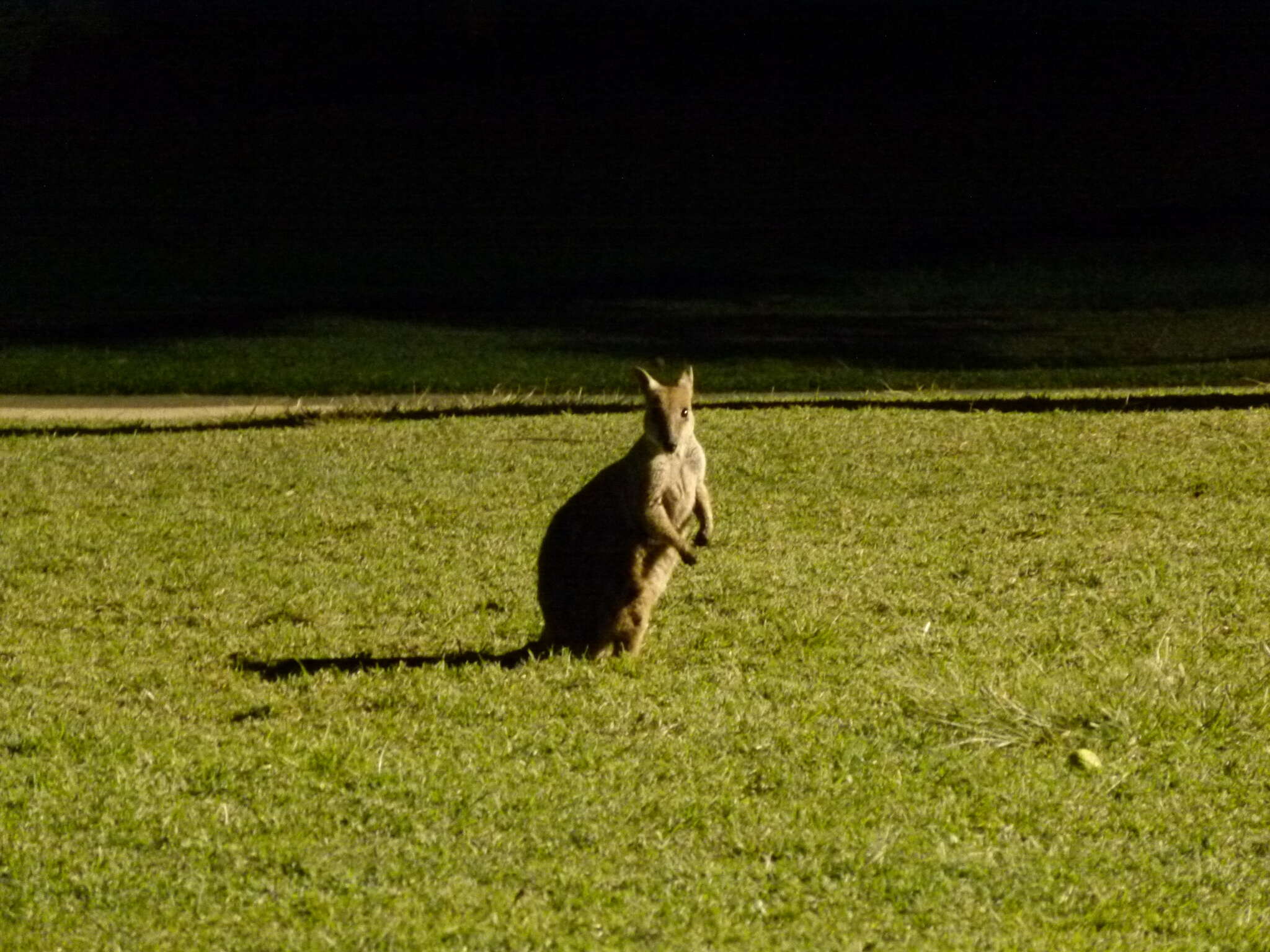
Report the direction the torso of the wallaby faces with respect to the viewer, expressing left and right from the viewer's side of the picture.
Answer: facing the viewer and to the right of the viewer

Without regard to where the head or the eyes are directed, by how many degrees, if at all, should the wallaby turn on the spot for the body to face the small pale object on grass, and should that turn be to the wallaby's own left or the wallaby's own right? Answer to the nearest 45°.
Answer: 0° — it already faces it
